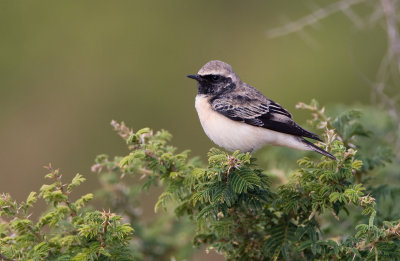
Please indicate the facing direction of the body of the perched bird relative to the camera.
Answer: to the viewer's left
